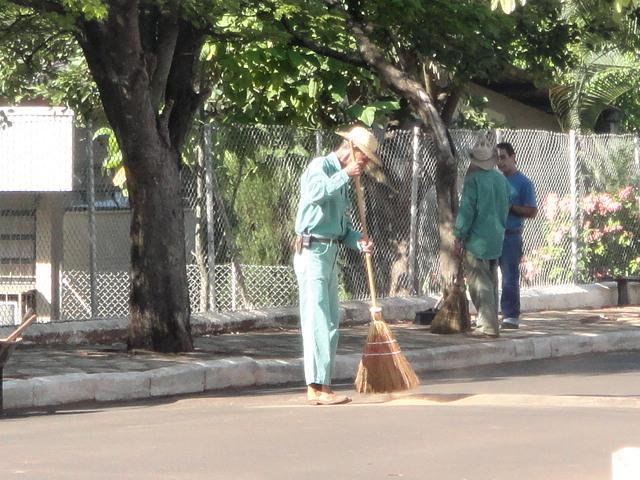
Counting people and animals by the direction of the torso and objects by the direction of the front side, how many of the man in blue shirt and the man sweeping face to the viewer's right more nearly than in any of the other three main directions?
1

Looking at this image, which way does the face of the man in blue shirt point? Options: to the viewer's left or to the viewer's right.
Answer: to the viewer's left

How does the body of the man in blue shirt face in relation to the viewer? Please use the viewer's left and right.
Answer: facing the viewer and to the left of the viewer

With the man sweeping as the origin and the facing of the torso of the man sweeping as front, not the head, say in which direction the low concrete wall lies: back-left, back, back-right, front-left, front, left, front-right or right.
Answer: left

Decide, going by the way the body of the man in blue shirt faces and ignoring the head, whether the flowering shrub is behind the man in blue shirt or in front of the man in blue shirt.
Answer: behind

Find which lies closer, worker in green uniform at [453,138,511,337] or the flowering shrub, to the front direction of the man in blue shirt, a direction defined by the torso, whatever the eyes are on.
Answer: the worker in green uniform

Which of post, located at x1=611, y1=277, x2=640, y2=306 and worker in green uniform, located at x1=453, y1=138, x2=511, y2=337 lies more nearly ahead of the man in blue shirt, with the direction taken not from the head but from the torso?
the worker in green uniform

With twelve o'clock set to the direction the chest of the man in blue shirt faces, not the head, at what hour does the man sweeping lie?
The man sweeping is roughly at 11 o'clock from the man in blue shirt.

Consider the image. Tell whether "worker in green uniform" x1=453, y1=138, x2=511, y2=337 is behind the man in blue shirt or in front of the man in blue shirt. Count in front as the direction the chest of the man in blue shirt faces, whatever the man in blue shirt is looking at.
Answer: in front

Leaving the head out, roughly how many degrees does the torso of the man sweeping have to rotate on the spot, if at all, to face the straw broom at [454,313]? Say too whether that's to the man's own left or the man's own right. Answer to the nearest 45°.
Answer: approximately 90° to the man's own left

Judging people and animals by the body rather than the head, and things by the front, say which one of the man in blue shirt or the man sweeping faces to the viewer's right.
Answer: the man sweeping

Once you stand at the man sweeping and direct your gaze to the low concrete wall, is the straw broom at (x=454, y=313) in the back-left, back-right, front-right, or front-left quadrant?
front-right

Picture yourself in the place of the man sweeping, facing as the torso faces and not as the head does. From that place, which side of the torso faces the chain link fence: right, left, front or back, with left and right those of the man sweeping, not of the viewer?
left

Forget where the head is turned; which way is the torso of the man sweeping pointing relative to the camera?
to the viewer's right
